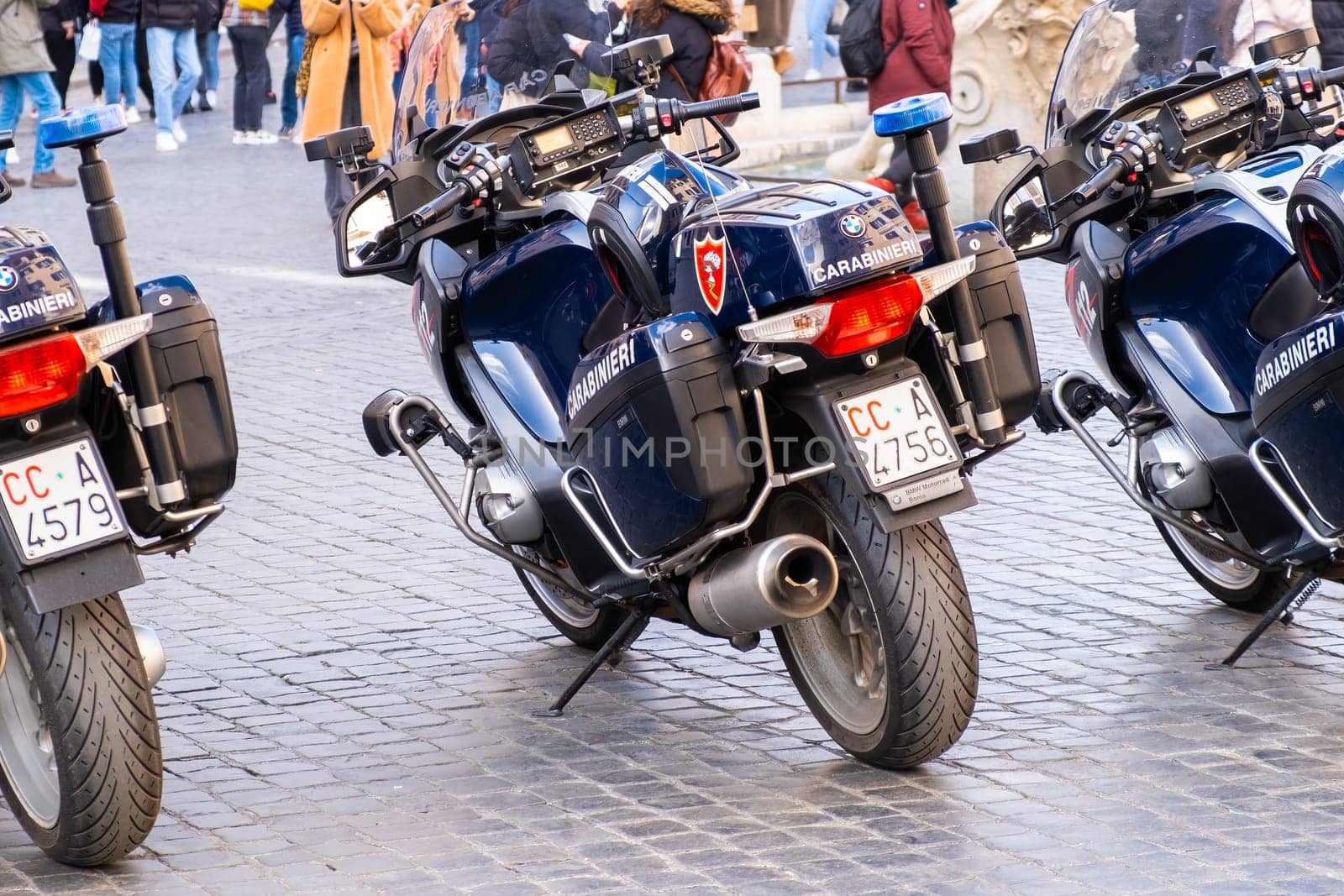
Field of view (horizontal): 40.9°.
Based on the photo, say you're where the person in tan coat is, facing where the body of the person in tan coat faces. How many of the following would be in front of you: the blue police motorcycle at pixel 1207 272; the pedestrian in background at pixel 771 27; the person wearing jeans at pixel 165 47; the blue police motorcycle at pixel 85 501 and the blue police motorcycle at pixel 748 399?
3

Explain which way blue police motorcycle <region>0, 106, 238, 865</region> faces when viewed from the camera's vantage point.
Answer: facing away from the viewer and to the left of the viewer

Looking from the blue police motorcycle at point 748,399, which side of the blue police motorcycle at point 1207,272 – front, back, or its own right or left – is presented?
left

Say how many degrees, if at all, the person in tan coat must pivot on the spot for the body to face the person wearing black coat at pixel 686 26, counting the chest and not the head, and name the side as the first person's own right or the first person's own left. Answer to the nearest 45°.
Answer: approximately 45° to the first person's own left

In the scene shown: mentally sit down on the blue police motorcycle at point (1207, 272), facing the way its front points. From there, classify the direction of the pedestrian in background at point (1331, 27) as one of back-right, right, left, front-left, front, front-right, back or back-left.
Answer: front-right

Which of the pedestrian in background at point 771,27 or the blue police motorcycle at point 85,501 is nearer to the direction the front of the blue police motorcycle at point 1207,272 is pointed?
the pedestrian in background

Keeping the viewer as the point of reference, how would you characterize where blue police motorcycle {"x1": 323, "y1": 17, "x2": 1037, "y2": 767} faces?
facing away from the viewer and to the left of the viewer
